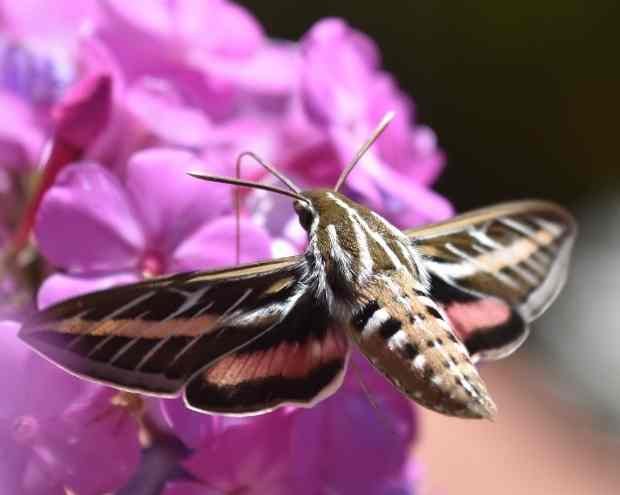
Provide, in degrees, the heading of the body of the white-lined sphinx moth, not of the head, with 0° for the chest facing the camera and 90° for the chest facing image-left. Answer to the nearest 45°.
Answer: approximately 135°
